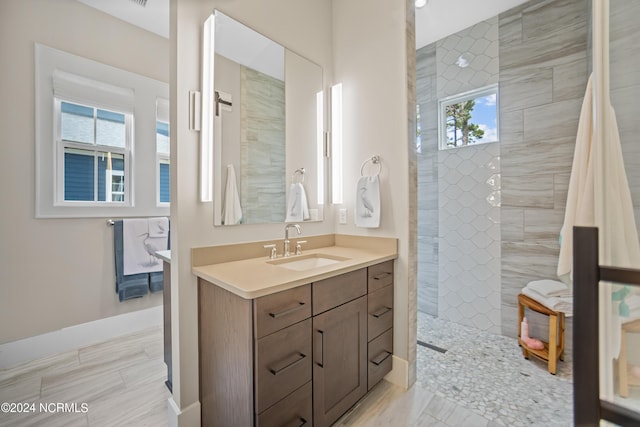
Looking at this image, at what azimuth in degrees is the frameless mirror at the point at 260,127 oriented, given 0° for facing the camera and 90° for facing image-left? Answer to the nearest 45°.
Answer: approximately 315°

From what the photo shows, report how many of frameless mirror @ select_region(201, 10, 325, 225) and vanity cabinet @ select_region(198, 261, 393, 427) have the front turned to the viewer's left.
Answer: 0

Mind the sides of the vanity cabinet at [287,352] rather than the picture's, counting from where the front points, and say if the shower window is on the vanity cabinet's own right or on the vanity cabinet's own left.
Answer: on the vanity cabinet's own left

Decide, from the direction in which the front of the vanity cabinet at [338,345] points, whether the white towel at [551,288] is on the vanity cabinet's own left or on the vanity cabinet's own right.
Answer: on the vanity cabinet's own left

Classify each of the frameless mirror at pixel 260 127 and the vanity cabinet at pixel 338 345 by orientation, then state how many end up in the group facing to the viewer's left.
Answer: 0

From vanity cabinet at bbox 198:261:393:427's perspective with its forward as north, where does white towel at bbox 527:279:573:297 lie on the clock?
The white towel is roughly at 10 o'clock from the vanity cabinet.

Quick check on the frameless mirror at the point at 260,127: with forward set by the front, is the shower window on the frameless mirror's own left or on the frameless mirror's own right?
on the frameless mirror's own left

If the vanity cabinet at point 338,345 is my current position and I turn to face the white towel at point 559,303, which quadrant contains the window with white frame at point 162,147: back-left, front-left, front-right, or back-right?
back-left
